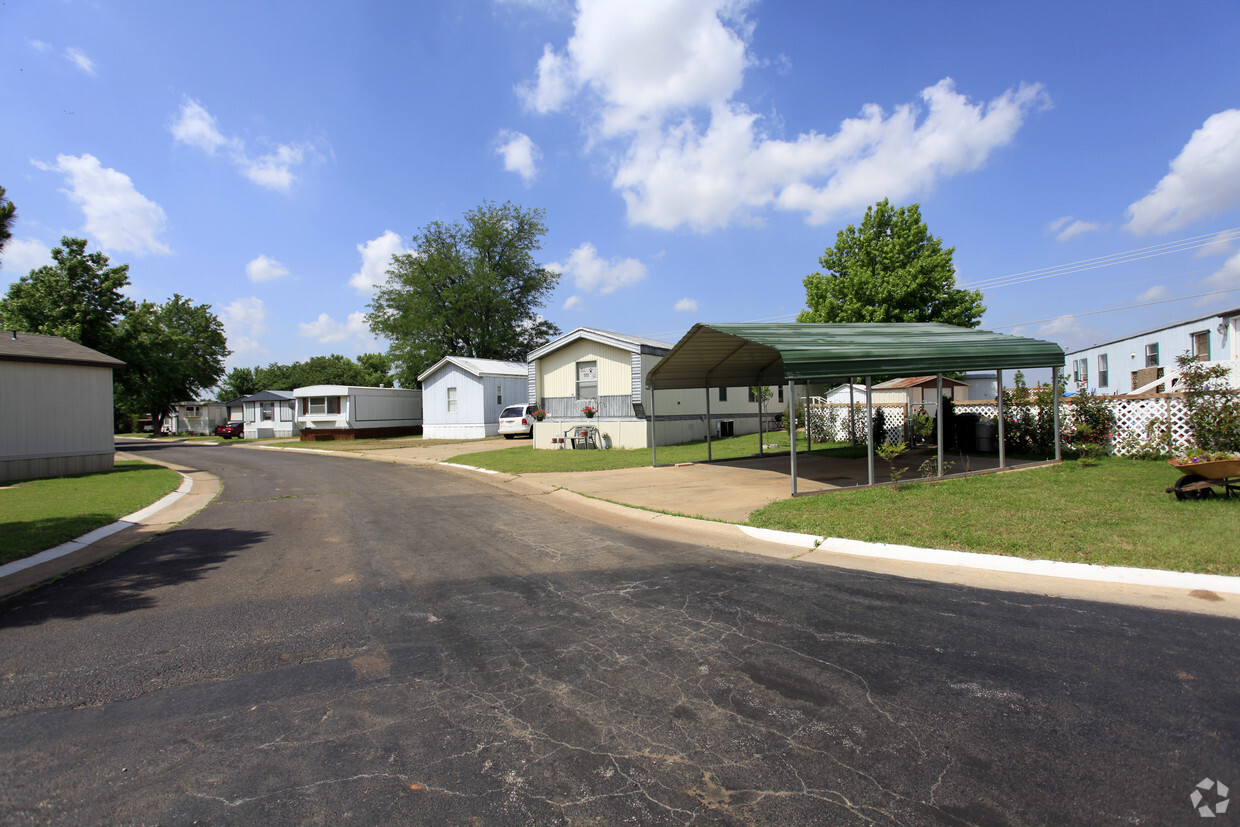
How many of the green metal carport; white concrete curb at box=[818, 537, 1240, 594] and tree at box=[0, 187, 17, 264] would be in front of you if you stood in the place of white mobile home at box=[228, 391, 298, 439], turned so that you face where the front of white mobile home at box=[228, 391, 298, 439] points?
3

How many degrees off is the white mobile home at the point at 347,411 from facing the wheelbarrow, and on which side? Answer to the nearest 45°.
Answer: approximately 45° to its left

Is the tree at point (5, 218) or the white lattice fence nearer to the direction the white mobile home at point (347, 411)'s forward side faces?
the tree

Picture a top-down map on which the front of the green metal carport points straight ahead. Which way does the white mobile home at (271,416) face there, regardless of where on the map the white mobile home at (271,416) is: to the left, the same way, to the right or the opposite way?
to the left

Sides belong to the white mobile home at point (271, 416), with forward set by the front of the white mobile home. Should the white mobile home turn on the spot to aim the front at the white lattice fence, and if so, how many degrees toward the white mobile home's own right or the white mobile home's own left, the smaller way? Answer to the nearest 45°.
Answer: approximately 45° to the white mobile home's own left

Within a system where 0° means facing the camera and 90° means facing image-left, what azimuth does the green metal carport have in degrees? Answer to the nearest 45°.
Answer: approximately 45°

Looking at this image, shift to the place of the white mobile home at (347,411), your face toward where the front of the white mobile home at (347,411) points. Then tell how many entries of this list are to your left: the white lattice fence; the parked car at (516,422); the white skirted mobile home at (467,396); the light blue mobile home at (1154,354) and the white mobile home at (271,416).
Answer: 4

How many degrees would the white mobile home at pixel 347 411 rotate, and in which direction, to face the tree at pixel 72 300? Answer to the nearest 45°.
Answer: approximately 45° to its right
